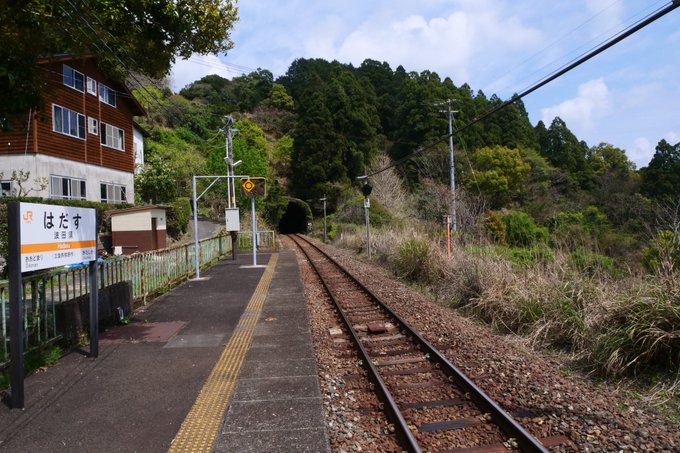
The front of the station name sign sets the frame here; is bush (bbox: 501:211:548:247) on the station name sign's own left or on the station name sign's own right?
on the station name sign's own left

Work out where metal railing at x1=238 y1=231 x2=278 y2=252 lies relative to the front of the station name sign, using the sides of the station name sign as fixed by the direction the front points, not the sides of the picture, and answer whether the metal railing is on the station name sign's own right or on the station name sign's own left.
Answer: on the station name sign's own left

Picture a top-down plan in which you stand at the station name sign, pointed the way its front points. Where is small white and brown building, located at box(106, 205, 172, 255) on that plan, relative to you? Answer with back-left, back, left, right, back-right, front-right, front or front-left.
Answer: back-left

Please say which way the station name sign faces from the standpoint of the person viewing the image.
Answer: facing the viewer and to the right of the viewer

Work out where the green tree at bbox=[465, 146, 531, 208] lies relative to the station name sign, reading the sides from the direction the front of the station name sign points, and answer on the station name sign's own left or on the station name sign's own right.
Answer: on the station name sign's own left

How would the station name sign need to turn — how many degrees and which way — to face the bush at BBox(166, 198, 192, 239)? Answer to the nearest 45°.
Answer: approximately 135° to its left

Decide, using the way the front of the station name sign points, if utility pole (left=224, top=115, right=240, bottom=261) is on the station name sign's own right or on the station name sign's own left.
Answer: on the station name sign's own left
